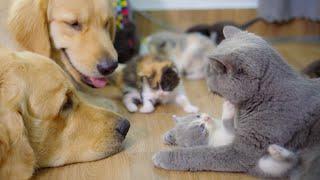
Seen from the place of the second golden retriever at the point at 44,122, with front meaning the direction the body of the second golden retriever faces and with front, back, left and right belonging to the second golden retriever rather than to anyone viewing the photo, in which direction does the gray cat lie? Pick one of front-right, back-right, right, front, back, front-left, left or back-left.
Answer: front

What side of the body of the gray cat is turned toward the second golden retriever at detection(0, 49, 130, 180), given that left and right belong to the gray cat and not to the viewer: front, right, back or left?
front

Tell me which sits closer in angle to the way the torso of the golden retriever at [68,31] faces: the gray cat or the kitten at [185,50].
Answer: the gray cat

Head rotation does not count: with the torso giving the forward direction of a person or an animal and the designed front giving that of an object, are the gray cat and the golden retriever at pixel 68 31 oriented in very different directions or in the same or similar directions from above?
very different directions

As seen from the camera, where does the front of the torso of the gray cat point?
to the viewer's left

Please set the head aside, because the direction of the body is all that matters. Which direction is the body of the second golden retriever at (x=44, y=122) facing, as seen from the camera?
to the viewer's right

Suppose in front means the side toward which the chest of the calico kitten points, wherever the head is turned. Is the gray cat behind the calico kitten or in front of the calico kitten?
in front

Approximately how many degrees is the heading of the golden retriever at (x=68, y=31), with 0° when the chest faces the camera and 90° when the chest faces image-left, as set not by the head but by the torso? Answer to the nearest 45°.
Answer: approximately 315°

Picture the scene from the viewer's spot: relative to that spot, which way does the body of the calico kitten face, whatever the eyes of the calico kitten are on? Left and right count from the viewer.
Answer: facing the viewer and to the right of the viewer

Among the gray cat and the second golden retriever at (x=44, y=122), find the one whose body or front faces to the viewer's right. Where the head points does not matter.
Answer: the second golden retriever

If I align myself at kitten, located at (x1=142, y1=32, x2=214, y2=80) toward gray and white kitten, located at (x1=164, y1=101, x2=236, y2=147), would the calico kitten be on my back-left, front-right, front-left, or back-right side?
front-right
